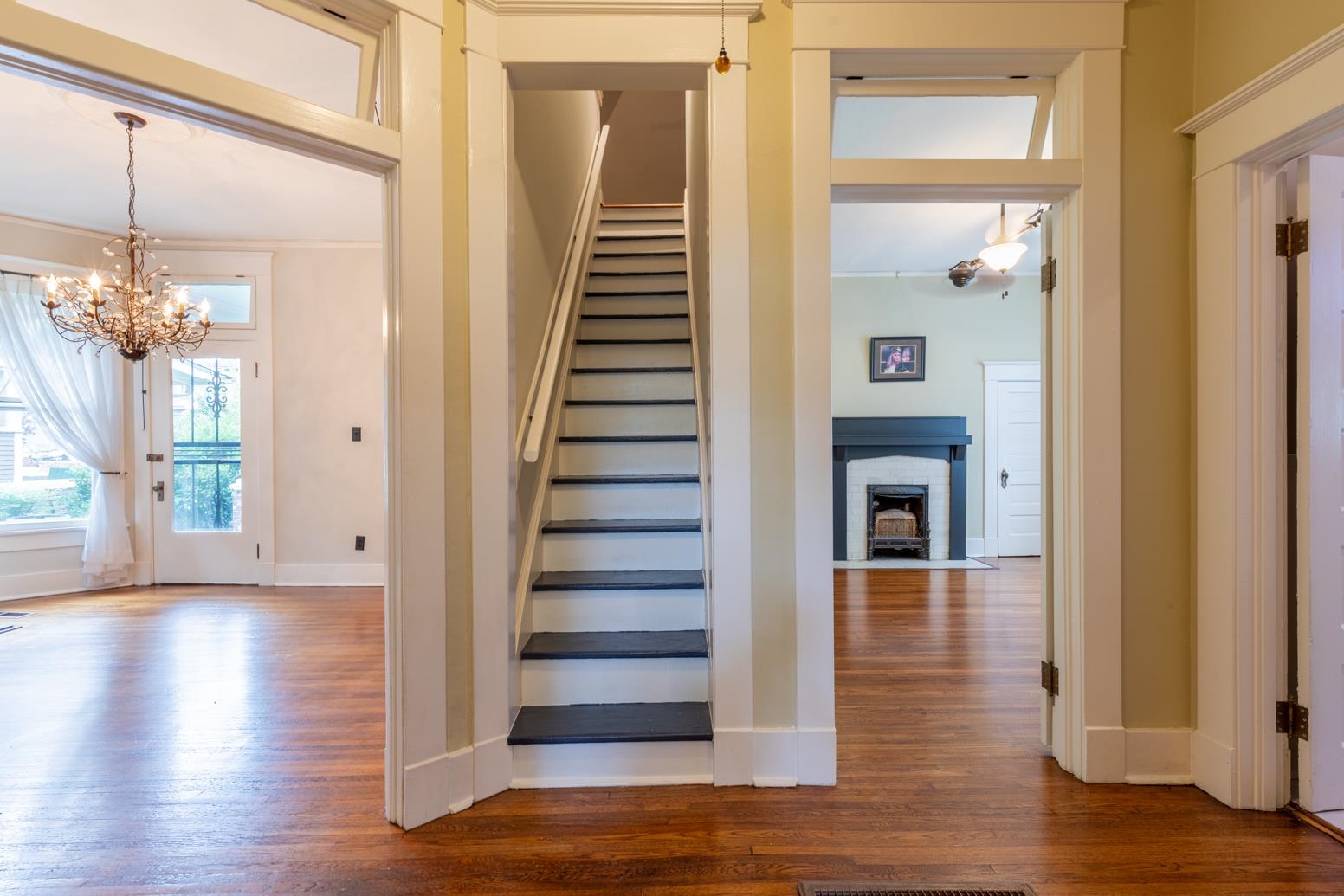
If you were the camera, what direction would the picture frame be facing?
facing the viewer

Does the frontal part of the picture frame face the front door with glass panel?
no

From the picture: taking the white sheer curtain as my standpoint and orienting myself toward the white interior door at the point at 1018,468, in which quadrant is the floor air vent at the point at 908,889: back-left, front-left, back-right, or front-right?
front-right

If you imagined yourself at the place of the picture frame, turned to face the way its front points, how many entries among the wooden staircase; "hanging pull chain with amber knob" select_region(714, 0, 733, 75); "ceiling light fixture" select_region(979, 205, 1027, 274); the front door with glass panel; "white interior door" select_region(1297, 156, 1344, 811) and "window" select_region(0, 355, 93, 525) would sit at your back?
0

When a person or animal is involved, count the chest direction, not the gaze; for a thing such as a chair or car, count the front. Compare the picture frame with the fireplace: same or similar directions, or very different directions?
same or similar directions

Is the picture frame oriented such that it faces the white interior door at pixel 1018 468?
no

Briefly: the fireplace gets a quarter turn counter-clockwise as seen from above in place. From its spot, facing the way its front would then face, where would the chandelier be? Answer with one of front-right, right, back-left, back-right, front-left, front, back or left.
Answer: back-right

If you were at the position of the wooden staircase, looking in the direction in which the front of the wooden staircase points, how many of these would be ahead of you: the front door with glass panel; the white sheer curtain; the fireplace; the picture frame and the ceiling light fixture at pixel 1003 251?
0

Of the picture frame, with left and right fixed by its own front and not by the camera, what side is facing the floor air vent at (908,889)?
front

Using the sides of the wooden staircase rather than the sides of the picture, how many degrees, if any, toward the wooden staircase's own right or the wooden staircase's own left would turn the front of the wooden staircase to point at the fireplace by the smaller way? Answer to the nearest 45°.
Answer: approximately 135° to the wooden staircase's own left

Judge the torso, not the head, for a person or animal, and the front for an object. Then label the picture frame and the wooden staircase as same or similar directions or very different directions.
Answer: same or similar directions

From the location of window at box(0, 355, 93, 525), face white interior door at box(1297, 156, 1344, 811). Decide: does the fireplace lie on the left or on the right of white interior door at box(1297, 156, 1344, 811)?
left

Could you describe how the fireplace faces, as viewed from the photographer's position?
facing the viewer

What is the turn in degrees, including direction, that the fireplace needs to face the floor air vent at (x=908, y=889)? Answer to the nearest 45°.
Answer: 0° — it already faces it

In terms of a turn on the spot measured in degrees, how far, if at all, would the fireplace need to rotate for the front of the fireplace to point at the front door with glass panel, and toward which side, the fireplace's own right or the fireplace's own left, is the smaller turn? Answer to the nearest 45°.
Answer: approximately 45° to the fireplace's own right
